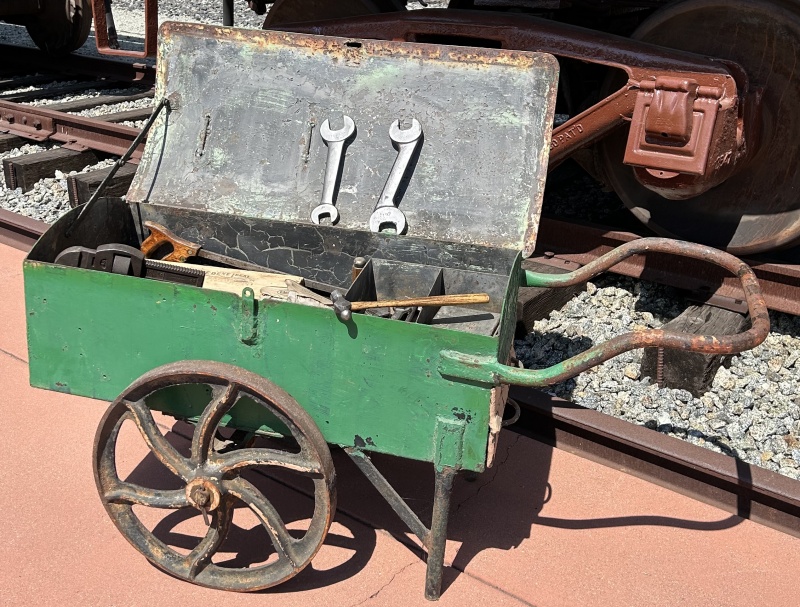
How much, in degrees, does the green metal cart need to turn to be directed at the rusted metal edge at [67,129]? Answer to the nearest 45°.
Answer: approximately 45° to its right

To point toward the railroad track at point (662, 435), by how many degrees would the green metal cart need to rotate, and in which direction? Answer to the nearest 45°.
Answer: approximately 180°

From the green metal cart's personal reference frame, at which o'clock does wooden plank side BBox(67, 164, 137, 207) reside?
The wooden plank side is roughly at 2 o'clock from the green metal cart.

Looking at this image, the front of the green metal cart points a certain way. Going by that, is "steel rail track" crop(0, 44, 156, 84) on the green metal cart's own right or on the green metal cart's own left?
on the green metal cart's own right

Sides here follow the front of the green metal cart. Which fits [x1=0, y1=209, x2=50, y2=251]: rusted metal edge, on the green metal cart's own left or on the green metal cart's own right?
on the green metal cart's own right

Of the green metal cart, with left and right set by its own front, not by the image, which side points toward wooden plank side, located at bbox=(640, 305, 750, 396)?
back

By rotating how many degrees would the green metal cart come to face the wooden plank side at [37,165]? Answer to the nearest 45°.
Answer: approximately 45° to its right

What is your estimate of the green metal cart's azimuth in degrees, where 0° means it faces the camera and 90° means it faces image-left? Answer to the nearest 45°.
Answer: approximately 90°
